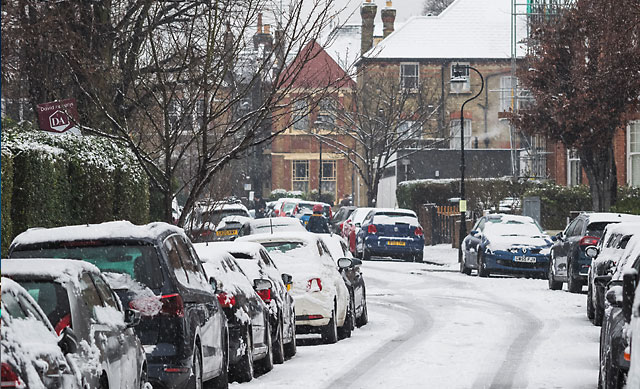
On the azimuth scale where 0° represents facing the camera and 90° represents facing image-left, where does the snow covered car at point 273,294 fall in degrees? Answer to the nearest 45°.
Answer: approximately 225°

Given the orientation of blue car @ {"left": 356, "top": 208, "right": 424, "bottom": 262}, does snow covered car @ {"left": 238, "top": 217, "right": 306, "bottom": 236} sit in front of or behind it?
behind

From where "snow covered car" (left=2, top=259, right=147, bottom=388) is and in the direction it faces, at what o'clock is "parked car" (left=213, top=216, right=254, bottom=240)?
The parked car is roughly at 11 o'clock from the snow covered car.

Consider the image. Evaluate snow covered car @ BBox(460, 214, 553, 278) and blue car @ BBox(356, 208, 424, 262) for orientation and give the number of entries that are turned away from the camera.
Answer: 1

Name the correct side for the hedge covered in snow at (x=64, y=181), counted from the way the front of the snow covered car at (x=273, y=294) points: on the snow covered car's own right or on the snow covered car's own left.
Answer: on the snow covered car's own left

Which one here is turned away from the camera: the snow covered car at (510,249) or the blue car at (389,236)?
the blue car

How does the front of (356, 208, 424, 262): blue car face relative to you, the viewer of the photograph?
facing away from the viewer

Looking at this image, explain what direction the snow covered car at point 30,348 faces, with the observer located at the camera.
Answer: facing away from the viewer and to the right of the viewer
